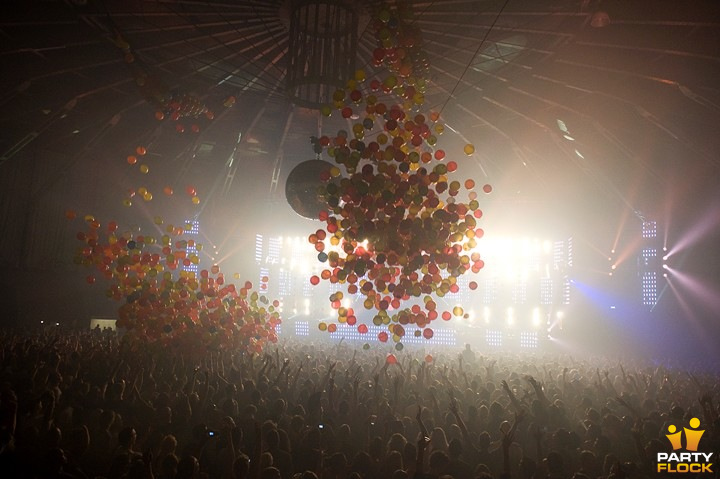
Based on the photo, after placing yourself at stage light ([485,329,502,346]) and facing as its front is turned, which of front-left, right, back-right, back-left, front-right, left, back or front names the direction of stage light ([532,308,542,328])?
left

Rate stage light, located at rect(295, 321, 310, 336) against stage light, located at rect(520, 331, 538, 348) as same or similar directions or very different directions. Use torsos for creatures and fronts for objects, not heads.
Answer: same or similar directions

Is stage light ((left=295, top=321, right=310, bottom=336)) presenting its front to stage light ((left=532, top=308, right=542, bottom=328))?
no

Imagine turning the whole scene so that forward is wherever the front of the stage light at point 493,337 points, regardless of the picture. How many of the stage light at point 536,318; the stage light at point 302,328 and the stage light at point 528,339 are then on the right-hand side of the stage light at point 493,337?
1

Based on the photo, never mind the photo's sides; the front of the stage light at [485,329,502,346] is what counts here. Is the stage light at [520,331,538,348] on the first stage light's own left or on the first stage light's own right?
on the first stage light's own left

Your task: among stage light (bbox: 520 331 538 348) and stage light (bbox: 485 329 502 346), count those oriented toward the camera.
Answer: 2

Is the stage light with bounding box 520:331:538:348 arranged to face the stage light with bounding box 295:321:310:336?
no

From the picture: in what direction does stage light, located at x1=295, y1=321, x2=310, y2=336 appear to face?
toward the camera

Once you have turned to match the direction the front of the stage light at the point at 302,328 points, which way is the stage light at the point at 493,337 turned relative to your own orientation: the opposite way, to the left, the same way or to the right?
the same way

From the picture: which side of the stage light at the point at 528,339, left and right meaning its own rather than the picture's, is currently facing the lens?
front

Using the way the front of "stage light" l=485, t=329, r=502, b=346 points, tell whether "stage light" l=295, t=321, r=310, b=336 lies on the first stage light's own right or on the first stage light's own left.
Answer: on the first stage light's own right

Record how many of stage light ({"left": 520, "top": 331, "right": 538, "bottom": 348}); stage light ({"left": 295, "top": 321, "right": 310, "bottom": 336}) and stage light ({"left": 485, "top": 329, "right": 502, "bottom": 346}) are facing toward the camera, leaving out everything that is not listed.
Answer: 3

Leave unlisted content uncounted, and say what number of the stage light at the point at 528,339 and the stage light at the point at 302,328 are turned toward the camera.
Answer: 2

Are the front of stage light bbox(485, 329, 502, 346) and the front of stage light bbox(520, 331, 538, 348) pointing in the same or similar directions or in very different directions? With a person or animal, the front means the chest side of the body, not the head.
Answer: same or similar directions
